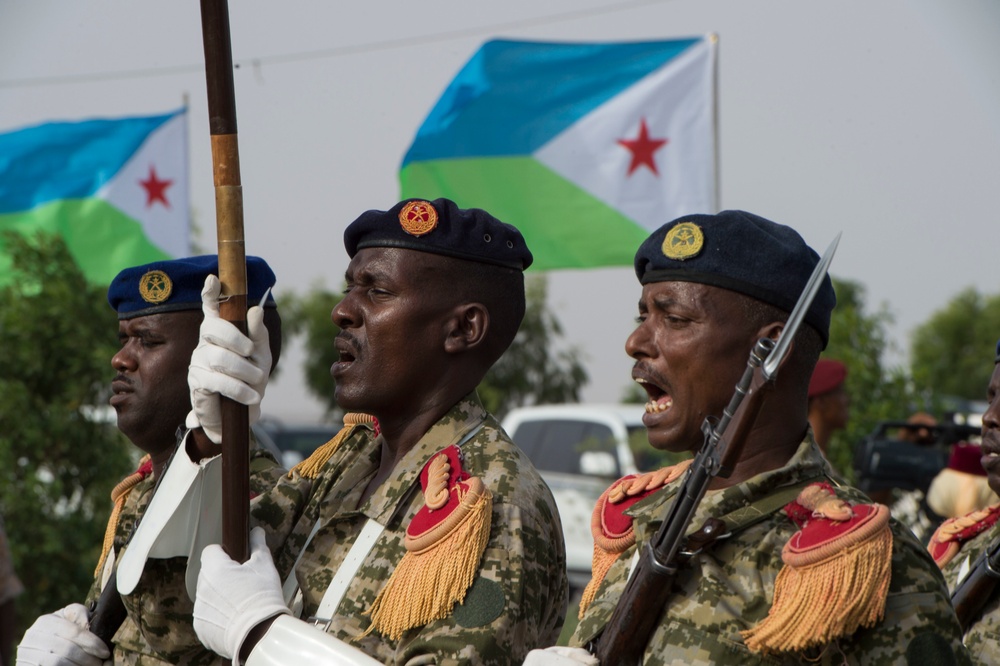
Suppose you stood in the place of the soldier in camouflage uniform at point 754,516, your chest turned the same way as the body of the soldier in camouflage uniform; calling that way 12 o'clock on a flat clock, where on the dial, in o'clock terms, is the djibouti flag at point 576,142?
The djibouti flag is roughly at 4 o'clock from the soldier in camouflage uniform.

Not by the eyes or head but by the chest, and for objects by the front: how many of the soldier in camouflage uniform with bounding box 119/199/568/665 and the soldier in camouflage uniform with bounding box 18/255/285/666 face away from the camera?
0

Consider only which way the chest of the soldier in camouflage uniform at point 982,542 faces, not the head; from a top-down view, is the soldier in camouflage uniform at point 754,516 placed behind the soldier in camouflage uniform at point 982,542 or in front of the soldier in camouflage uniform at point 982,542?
in front

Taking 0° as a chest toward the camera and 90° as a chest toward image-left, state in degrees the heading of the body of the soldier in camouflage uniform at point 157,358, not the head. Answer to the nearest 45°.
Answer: approximately 45°

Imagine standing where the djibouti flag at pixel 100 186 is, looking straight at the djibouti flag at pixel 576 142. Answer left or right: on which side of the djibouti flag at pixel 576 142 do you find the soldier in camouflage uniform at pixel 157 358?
right

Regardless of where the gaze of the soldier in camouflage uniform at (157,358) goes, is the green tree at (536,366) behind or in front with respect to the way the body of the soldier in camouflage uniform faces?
behind

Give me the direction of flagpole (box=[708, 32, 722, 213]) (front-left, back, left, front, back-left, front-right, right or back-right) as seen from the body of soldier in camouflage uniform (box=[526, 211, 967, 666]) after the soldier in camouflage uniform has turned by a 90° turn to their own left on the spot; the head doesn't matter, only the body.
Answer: back-left

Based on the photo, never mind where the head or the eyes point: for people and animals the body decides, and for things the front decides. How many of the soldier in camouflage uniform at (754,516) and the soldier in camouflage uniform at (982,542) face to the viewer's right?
0

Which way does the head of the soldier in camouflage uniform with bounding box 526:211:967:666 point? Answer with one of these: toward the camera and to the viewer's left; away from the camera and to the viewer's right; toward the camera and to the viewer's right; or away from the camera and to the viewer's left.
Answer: toward the camera and to the viewer's left

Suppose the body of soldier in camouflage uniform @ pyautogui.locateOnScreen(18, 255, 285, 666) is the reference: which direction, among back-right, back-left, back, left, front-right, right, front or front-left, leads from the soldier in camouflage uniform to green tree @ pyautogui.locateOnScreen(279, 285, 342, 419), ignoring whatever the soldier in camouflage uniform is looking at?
back-right

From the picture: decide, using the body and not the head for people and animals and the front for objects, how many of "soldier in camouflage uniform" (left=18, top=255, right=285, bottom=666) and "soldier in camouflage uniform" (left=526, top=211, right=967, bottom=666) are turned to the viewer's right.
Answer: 0
